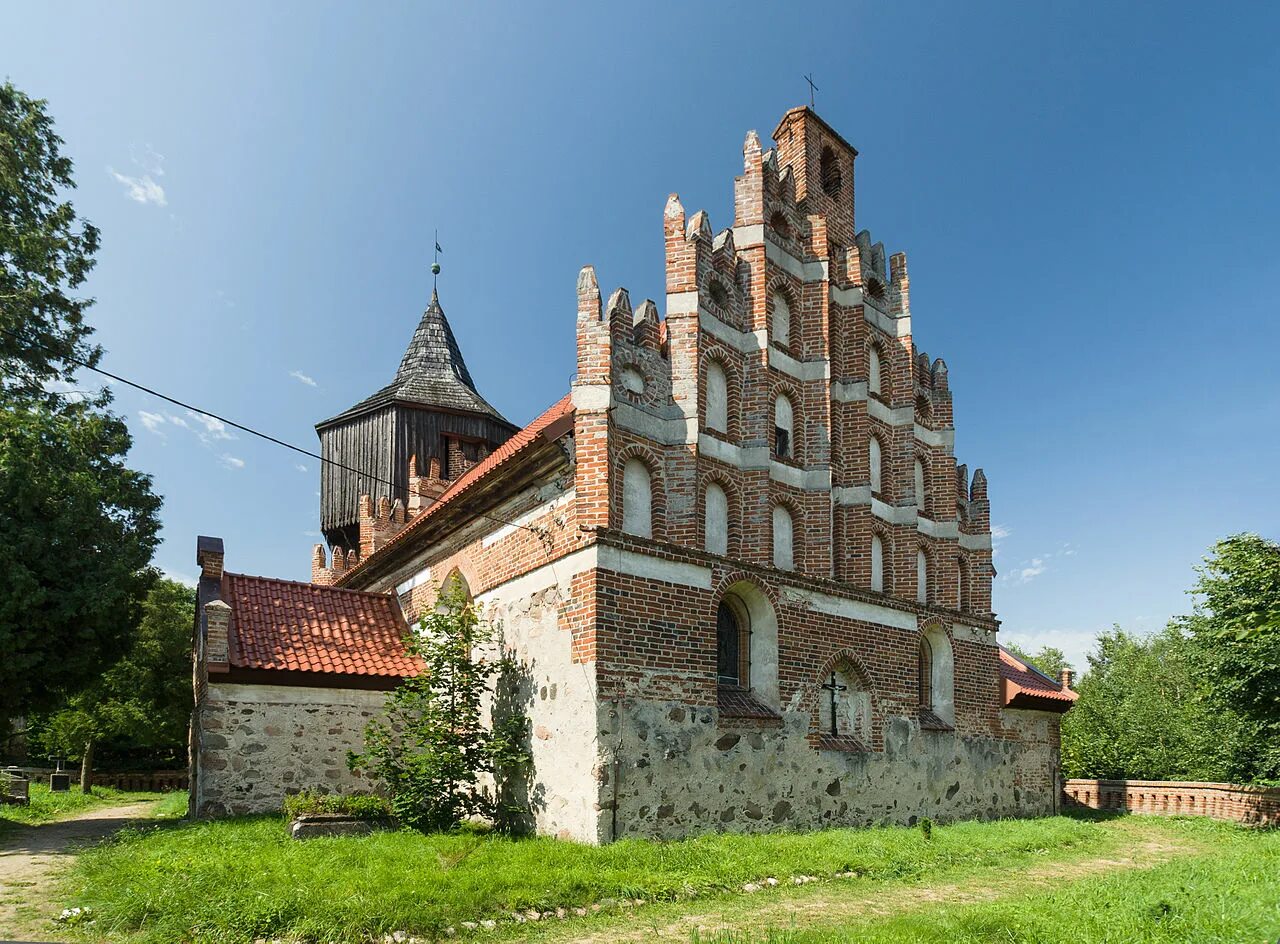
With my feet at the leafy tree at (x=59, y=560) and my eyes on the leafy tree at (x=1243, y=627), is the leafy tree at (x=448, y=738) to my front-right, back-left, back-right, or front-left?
front-right

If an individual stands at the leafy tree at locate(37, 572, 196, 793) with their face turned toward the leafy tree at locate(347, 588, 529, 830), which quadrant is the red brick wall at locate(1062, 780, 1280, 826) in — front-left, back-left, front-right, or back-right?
front-left
